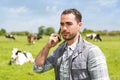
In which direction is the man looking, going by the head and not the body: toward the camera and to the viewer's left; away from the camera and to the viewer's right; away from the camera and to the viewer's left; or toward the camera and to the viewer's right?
toward the camera and to the viewer's left

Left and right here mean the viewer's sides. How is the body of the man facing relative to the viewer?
facing the viewer and to the left of the viewer

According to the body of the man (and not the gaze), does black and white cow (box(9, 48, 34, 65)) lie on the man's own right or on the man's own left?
on the man's own right
